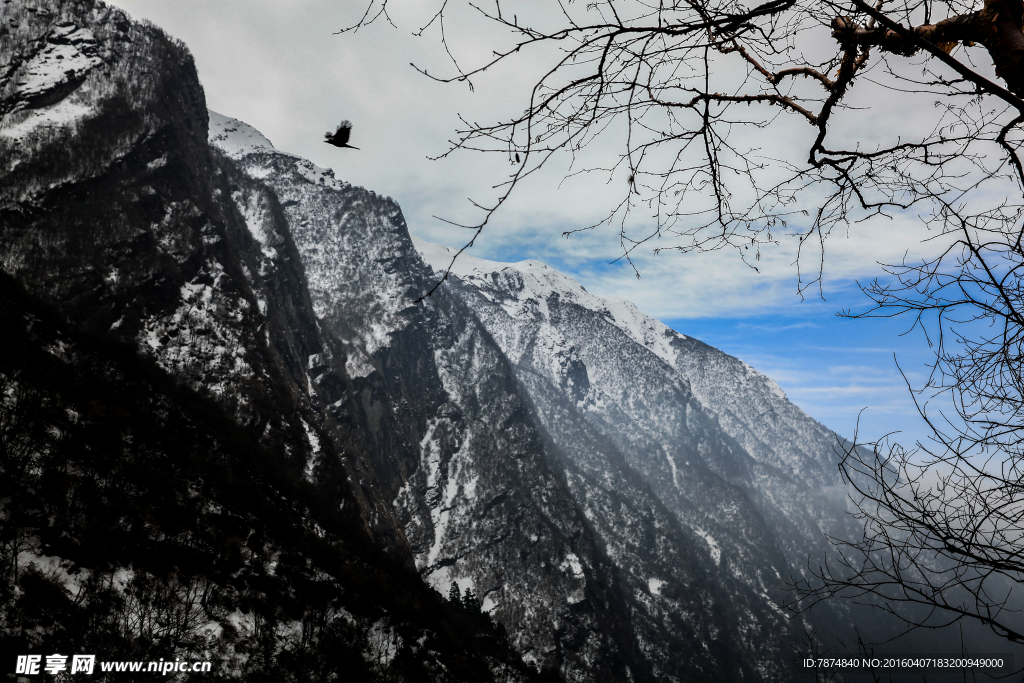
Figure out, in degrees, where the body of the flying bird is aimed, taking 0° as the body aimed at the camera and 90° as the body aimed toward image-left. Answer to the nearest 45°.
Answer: approximately 90°
